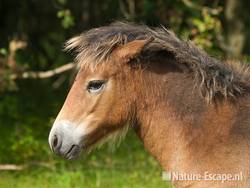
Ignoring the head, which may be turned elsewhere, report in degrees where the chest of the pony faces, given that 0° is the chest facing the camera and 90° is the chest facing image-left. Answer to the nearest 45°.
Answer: approximately 90°
